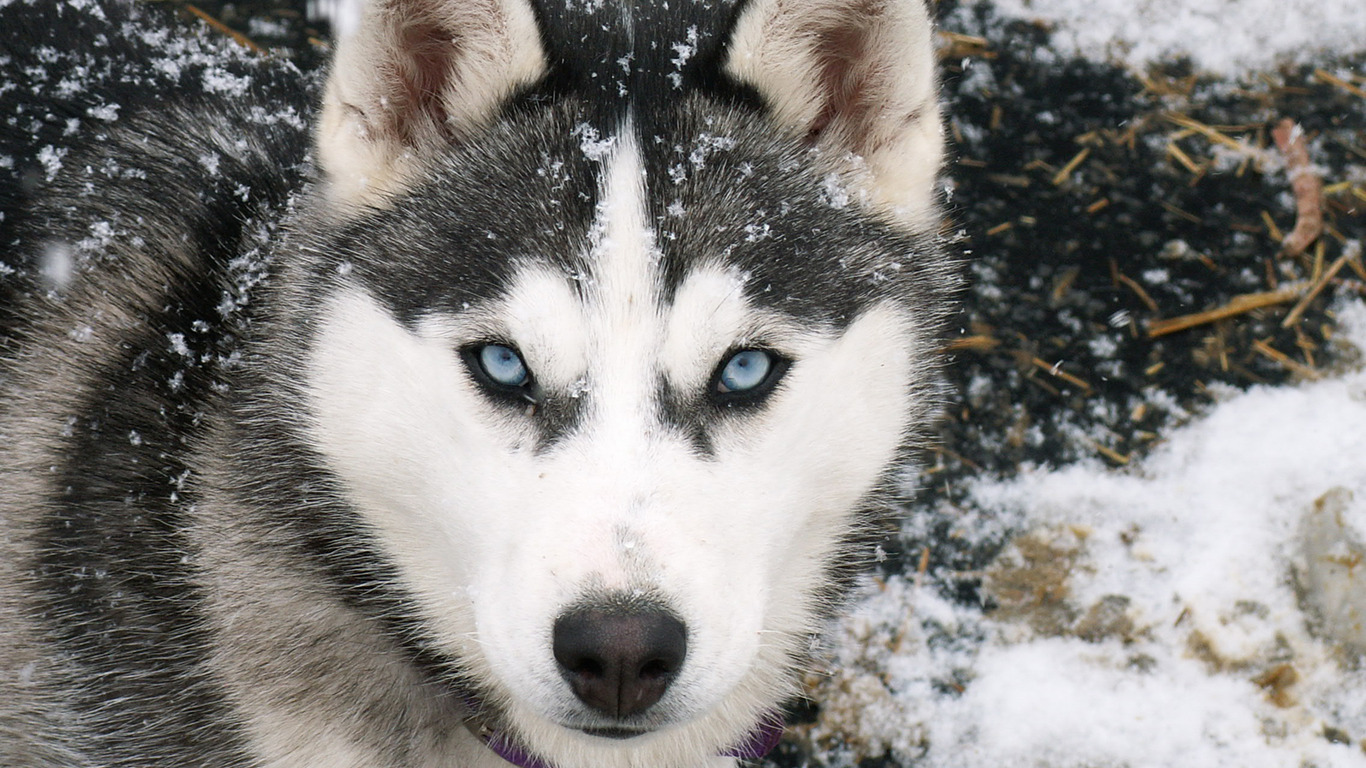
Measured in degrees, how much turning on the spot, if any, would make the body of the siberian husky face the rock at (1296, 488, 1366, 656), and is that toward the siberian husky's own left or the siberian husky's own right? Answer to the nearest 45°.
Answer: approximately 45° to the siberian husky's own left

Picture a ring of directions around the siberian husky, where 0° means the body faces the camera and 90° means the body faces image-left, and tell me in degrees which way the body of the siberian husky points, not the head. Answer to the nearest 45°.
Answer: approximately 315°
